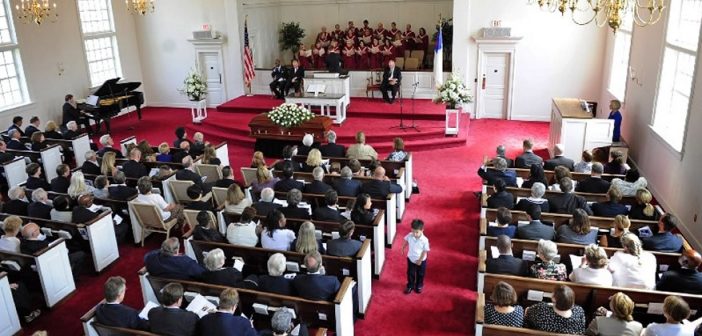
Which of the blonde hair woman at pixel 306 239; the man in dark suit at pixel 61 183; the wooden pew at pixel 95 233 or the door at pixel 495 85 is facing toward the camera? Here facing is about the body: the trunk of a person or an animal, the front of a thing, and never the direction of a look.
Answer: the door

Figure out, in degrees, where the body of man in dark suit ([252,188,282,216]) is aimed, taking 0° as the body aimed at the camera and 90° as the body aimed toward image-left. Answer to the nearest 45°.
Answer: approximately 180°

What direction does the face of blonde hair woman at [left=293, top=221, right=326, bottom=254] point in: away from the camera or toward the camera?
away from the camera

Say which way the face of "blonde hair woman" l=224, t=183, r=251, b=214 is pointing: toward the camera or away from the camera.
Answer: away from the camera

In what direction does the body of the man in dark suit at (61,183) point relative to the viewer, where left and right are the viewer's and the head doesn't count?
facing away from the viewer and to the right of the viewer

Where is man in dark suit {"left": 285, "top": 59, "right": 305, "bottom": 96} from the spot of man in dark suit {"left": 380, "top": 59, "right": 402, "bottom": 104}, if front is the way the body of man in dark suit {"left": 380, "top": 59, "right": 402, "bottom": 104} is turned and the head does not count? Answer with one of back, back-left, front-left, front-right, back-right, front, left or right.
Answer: right

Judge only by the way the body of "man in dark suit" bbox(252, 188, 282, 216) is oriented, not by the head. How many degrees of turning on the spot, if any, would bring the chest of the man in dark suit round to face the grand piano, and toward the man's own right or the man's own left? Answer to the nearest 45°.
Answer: approximately 45° to the man's own left

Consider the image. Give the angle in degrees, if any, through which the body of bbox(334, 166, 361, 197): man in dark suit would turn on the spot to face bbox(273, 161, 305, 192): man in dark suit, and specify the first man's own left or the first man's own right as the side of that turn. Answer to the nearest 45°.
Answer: approximately 90° to the first man's own left

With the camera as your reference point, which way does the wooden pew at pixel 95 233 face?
facing away from the viewer and to the right of the viewer

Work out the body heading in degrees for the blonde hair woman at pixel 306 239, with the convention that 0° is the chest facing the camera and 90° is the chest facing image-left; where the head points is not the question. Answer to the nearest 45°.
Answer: approximately 180°

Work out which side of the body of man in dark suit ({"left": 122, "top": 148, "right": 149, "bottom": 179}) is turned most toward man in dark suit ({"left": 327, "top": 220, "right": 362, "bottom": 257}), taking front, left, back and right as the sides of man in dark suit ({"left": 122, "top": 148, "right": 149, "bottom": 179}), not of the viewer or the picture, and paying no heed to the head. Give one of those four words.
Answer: right

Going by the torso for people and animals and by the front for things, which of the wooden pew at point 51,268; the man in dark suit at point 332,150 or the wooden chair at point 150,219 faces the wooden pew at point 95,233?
the wooden pew at point 51,268

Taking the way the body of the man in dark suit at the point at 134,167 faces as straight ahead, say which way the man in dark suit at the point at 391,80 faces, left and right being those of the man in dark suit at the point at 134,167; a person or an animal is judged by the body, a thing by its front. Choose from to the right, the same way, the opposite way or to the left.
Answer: the opposite way

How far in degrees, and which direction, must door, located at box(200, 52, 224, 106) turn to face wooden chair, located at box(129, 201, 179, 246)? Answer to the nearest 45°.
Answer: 0° — it already faces it

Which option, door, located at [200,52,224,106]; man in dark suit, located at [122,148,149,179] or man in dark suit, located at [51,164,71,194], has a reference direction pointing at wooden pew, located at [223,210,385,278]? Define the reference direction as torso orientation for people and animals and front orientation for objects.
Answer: the door

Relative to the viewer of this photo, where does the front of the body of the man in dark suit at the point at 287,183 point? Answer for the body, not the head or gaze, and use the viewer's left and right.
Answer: facing away from the viewer

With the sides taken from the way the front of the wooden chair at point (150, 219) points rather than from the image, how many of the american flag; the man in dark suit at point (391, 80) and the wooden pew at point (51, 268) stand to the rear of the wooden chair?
1

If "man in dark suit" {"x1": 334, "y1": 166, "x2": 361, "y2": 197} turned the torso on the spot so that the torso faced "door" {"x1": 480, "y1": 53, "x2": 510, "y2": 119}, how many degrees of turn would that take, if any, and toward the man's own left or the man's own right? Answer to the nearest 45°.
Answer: approximately 45° to the man's own right

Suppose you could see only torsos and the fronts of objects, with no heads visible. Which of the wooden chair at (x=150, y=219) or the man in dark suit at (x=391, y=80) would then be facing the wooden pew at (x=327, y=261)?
the man in dark suit

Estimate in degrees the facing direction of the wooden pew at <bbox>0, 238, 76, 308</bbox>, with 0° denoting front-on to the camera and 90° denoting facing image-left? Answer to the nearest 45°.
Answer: approximately 225°

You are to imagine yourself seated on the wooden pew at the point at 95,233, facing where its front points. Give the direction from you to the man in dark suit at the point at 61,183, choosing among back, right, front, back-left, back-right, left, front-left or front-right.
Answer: front-left

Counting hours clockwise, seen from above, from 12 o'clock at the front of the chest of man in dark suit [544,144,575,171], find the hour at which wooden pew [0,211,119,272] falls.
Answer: The wooden pew is roughly at 8 o'clock from the man in dark suit.
